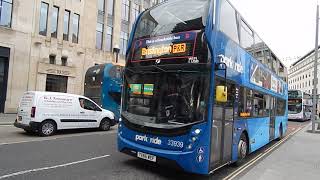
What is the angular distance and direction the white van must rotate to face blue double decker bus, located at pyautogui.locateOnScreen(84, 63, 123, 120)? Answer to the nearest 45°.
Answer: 0° — it already faces it

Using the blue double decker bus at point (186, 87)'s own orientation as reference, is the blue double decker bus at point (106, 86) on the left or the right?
on its right

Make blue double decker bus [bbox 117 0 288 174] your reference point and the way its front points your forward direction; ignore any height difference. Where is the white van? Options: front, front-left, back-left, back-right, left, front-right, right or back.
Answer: right

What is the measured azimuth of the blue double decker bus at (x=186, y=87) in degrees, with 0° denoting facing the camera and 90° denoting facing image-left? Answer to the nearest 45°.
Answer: approximately 45°

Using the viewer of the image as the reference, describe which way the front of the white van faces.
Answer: facing away from the viewer and to the right of the viewer

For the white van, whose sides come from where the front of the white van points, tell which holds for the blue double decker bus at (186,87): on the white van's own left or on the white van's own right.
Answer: on the white van's own right

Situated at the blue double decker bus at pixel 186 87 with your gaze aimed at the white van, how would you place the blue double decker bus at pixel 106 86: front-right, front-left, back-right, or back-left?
front-right

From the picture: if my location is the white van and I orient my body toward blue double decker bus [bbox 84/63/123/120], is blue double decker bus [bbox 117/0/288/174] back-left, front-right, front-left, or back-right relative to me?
back-right
